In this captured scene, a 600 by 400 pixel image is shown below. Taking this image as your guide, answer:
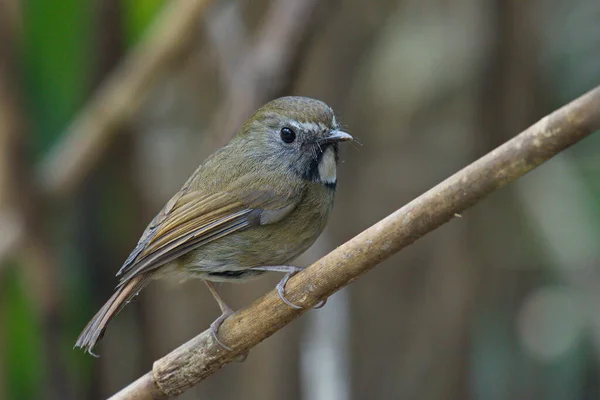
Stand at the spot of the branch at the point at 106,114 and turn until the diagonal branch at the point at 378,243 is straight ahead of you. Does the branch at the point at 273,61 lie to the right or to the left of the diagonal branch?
left

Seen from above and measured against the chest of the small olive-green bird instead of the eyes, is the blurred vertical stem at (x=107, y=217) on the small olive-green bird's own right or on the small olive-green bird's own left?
on the small olive-green bird's own left

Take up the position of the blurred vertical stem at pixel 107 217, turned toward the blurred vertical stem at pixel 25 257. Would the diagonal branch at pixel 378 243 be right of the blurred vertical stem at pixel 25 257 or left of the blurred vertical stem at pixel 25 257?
left

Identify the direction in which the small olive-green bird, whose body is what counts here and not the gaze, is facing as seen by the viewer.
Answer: to the viewer's right

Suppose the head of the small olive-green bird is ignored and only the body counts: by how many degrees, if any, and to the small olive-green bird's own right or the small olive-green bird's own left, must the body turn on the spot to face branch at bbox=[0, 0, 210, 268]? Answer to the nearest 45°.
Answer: approximately 135° to the small olive-green bird's own left

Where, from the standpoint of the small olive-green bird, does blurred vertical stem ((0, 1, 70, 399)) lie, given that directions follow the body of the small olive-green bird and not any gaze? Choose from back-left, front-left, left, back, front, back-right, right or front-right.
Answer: back-left
